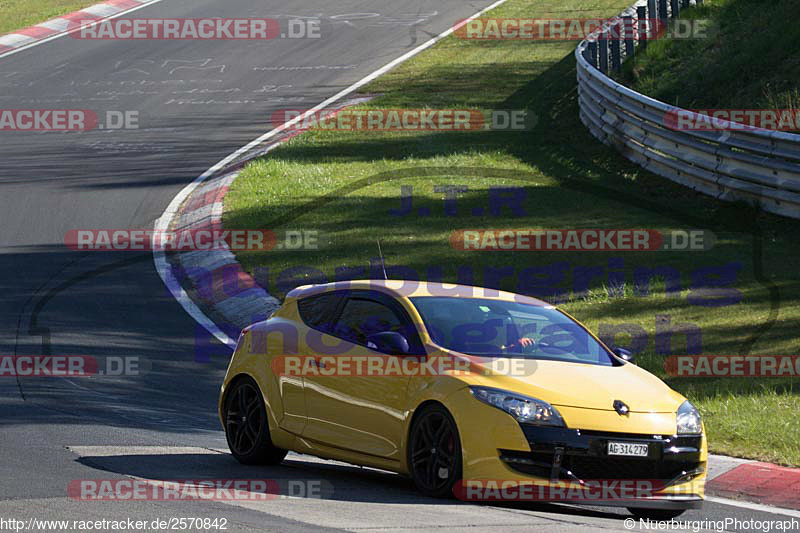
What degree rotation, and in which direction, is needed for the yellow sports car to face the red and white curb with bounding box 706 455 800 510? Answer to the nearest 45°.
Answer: approximately 45° to its left

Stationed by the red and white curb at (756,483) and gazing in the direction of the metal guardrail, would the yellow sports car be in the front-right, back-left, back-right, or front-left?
back-left

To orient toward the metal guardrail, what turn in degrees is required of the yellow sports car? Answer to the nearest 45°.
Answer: approximately 135° to its left

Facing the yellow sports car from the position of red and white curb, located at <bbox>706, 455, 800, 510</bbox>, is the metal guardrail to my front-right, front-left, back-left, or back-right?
back-right

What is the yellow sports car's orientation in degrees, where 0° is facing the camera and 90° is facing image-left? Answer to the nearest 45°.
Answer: approximately 315°
